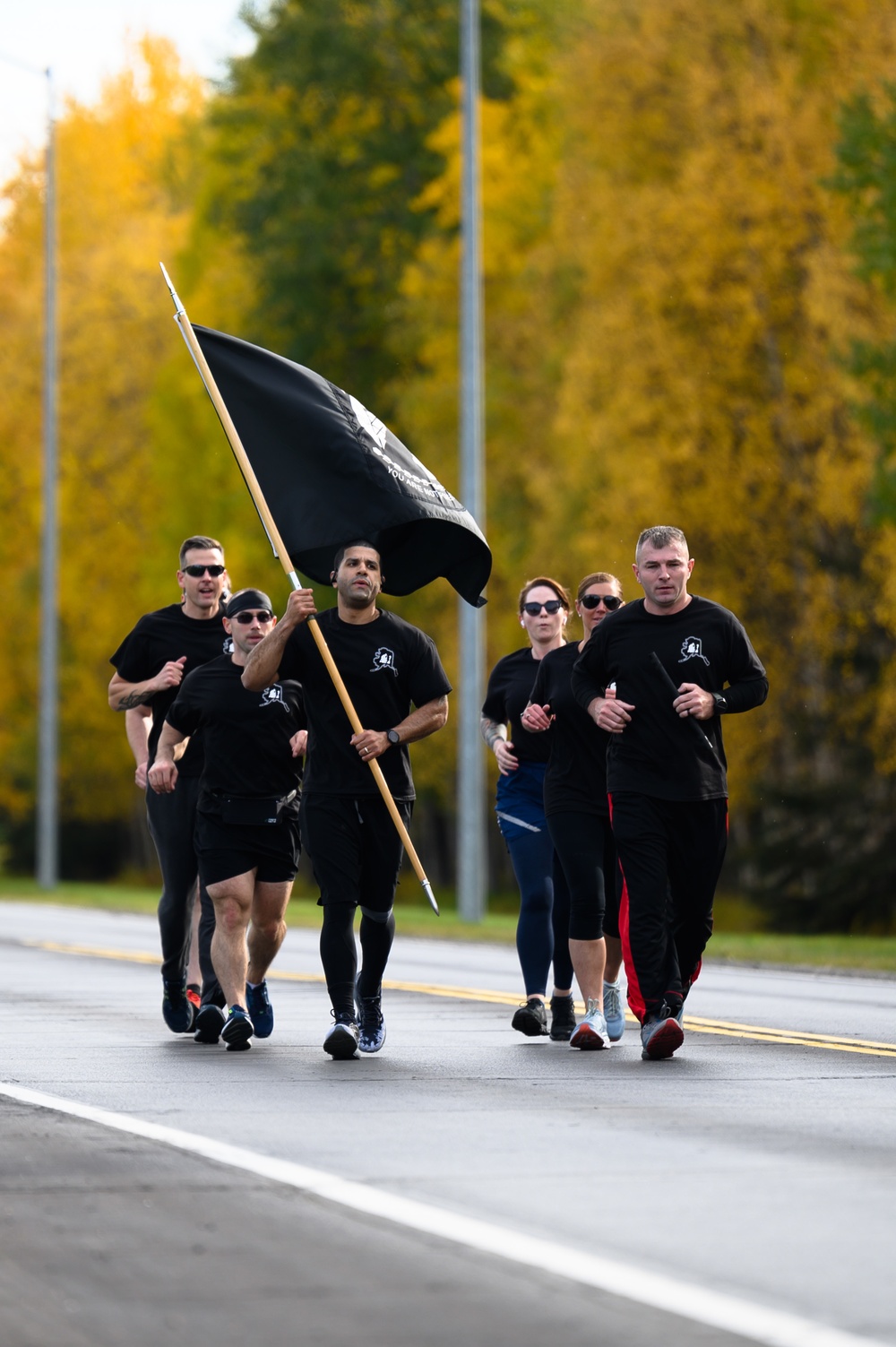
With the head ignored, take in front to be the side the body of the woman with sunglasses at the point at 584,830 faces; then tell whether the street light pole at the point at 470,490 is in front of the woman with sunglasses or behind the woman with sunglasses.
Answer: behind

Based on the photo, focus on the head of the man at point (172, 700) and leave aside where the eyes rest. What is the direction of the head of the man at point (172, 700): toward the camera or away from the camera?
toward the camera

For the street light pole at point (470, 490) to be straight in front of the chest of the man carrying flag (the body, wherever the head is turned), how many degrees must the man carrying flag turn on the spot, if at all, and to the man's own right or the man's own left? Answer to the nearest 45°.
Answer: approximately 180°

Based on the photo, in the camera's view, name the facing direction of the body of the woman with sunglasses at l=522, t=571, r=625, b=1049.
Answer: toward the camera

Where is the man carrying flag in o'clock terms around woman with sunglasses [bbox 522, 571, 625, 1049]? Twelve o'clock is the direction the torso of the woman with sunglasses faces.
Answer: The man carrying flag is roughly at 2 o'clock from the woman with sunglasses.

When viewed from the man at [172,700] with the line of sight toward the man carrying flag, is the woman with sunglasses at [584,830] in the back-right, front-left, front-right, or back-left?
front-left

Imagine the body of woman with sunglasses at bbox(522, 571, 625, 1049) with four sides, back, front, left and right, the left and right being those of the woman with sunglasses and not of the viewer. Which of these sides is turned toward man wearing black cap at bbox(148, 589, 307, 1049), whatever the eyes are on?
right

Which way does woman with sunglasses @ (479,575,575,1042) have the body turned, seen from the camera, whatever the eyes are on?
toward the camera

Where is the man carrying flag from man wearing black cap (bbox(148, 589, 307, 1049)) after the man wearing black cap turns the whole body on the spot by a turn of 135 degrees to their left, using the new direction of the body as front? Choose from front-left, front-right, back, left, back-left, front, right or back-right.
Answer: right

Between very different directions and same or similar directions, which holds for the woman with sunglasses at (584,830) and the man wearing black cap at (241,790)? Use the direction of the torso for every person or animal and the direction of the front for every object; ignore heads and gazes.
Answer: same or similar directions

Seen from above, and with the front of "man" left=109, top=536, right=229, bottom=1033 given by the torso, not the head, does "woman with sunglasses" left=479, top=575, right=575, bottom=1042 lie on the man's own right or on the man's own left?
on the man's own left

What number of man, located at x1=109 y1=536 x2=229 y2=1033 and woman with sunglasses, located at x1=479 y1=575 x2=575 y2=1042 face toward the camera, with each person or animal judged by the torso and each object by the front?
2

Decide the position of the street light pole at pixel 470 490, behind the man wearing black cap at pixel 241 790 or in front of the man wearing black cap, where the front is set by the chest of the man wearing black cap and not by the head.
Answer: behind

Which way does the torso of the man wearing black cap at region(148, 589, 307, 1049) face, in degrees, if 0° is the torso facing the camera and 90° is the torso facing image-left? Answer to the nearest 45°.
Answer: approximately 0°

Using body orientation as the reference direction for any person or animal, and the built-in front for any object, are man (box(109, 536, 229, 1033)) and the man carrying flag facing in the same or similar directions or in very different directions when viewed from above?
same or similar directions

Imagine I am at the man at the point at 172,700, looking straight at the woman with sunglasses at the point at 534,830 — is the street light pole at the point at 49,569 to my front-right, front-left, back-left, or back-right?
back-left

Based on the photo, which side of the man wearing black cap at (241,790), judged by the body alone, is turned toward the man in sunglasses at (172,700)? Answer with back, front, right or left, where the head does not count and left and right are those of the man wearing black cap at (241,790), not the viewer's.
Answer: back

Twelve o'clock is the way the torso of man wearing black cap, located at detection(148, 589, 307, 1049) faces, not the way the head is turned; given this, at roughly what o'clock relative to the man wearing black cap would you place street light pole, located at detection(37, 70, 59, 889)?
The street light pole is roughly at 6 o'clock from the man wearing black cap.
